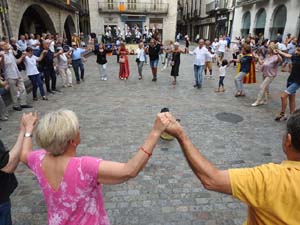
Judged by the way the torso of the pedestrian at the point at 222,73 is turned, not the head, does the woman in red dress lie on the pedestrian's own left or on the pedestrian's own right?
on the pedestrian's own right

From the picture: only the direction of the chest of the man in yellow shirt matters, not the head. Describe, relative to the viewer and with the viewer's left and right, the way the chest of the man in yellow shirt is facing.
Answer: facing away from the viewer

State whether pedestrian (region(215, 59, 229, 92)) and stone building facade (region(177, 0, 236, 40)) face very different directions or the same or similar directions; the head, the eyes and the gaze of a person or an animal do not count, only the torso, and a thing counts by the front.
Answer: same or similar directions

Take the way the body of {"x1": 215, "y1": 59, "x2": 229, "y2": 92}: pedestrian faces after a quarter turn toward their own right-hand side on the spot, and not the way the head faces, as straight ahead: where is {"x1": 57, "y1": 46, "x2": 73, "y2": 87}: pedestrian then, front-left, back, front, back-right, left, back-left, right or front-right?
front-left

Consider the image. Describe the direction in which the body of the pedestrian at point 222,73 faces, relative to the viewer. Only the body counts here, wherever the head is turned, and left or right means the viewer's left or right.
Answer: facing the viewer and to the left of the viewer

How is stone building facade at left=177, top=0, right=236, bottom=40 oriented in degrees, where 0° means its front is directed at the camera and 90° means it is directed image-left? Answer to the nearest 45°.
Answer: approximately 45°

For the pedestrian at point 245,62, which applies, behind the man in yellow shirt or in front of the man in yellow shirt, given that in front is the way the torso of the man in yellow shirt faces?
in front

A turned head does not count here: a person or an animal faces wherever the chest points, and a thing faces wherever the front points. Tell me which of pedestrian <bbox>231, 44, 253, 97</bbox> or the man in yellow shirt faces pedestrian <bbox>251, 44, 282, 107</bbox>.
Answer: the man in yellow shirt

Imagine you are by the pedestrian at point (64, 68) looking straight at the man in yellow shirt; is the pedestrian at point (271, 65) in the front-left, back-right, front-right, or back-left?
front-left

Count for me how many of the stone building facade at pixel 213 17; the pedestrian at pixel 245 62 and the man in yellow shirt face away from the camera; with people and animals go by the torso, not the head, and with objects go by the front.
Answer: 1

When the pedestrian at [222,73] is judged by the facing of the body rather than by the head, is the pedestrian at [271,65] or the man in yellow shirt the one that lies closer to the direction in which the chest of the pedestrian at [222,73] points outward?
the man in yellow shirt

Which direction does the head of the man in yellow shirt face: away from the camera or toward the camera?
away from the camera
